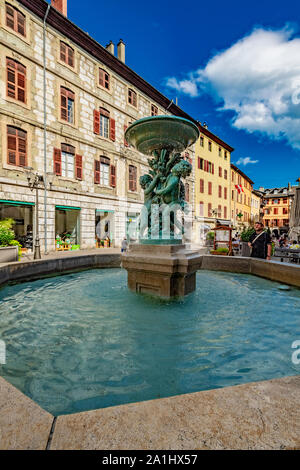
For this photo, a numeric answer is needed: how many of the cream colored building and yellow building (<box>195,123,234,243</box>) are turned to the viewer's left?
0

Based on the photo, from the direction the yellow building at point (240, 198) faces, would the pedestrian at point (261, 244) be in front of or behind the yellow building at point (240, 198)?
in front

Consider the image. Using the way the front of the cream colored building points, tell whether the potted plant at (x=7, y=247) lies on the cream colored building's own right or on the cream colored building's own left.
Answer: on the cream colored building's own right

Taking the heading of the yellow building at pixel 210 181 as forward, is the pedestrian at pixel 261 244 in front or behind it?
in front

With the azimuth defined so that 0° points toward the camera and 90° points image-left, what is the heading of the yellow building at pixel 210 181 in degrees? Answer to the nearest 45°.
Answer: approximately 315°

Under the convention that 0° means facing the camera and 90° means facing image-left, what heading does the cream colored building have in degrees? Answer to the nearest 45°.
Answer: approximately 315°

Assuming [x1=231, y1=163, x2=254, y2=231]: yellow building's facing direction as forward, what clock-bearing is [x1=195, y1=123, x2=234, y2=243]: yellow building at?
[x1=195, y1=123, x2=234, y2=243]: yellow building is roughly at 2 o'clock from [x1=231, y1=163, x2=254, y2=231]: yellow building.

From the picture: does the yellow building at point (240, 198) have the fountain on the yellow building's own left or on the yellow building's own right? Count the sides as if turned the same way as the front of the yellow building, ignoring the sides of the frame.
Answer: on the yellow building's own right

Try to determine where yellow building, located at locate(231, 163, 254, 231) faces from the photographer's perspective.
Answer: facing the viewer and to the right of the viewer

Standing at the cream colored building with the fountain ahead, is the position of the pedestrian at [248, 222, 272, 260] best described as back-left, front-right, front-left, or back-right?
front-left

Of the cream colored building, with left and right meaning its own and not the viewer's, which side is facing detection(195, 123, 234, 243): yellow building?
left
